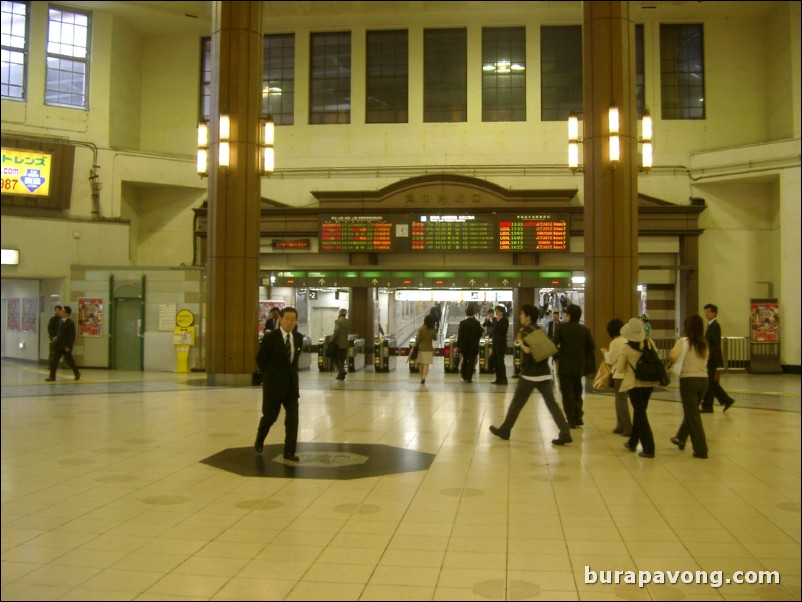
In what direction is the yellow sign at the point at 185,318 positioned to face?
toward the camera

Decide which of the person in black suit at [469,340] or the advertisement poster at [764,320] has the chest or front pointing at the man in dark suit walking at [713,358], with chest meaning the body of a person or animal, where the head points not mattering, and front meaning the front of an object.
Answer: the advertisement poster

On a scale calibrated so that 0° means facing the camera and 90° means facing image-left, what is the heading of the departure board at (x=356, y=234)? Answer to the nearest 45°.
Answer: approximately 0°

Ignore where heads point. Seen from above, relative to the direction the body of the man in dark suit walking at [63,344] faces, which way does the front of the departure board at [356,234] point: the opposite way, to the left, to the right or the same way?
to the left

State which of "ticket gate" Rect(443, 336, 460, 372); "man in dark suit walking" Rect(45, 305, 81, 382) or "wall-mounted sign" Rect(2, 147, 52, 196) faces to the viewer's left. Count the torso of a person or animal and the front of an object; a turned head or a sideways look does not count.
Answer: the man in dark suit walking

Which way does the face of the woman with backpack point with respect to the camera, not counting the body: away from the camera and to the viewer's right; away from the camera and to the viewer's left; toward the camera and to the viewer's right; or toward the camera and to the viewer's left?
away from the camera and to the viewer's left

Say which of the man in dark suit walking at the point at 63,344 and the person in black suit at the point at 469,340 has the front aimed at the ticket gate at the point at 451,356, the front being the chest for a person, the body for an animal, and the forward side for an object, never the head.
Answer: the person in black suit at the point at 469,340

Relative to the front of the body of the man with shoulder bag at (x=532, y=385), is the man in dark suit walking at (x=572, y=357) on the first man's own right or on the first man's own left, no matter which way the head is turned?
on the first man's own right

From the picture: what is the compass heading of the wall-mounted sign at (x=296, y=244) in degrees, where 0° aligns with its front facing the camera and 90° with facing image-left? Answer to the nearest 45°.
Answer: approximately 0°

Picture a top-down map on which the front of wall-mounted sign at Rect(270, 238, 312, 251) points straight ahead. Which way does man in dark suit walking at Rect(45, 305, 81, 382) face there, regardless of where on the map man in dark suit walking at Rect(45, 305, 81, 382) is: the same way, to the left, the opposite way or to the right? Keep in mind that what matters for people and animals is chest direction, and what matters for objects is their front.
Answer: to the right

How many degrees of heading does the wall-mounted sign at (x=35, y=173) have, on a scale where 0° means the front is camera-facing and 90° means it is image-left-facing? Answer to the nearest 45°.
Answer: approximately 315°

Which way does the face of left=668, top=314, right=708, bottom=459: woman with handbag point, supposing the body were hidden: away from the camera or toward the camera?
away from the camera
